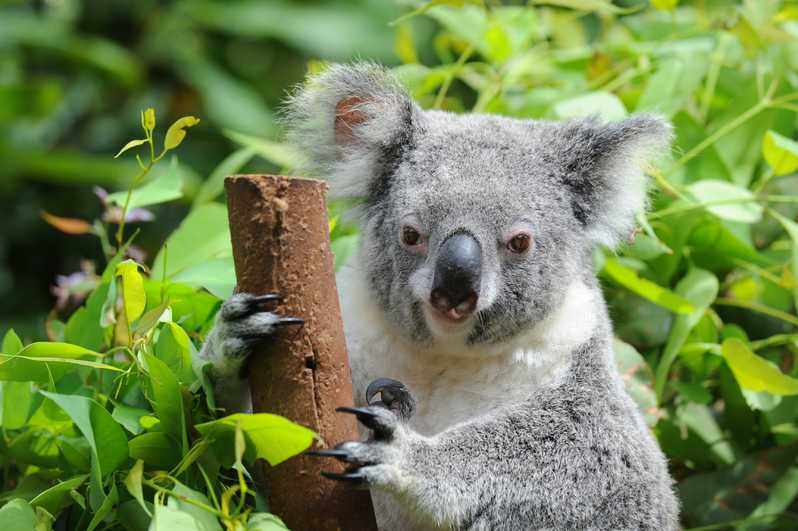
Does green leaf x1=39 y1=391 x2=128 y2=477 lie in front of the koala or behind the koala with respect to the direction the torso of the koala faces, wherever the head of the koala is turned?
in front

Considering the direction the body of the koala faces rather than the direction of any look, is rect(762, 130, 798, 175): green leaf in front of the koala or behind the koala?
behind

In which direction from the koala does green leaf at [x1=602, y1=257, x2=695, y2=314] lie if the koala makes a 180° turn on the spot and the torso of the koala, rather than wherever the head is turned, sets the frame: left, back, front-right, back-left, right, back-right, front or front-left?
front

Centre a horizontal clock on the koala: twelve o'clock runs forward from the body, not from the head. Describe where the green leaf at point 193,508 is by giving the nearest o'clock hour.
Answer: The green leaf is roughly at 12 o'clock from the koala.

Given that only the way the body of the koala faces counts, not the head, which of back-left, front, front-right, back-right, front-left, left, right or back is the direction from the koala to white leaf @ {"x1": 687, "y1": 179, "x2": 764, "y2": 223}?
back

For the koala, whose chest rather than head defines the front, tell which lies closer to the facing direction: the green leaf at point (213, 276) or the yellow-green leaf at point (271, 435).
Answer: the yellow-green leaf

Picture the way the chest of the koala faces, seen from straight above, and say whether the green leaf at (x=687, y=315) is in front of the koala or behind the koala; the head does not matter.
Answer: behind

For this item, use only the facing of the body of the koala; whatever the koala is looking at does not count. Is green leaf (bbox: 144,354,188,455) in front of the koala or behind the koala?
in front

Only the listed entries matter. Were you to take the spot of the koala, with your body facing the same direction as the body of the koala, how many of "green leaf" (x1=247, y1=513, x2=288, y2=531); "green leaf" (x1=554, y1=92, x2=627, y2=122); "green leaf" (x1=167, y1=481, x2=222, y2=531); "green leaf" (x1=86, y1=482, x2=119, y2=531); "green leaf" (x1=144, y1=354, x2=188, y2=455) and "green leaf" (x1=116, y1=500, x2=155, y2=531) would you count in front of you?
5

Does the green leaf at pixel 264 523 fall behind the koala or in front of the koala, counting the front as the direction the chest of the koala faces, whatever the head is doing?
in front

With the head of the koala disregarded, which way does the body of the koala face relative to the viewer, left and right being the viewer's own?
facing the viewer and to the left of the viewer

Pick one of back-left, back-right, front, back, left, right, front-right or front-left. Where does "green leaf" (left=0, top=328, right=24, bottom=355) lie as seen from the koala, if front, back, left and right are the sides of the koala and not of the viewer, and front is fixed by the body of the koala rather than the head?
front-right

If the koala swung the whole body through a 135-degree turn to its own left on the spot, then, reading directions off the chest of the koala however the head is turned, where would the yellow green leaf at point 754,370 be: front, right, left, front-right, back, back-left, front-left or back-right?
front
